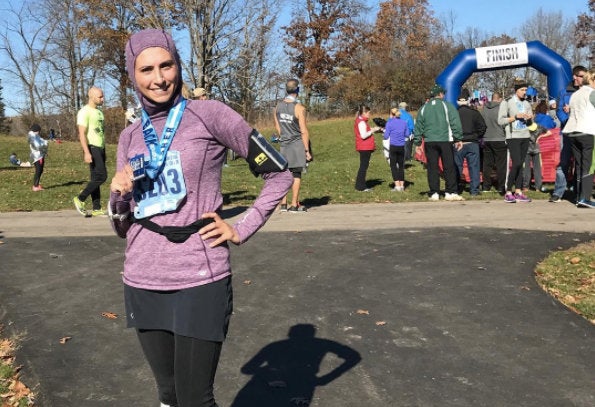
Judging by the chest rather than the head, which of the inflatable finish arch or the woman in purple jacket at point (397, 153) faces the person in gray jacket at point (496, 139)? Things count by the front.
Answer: the inflatable finish arch

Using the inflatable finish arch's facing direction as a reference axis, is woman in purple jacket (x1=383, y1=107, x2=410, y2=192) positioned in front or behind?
in front

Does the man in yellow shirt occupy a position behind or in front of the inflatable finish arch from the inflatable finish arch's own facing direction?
in front

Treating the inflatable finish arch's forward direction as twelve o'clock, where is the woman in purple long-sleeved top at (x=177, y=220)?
The woman in purple long-sleeved top is roughly at 12 o'clock from the inflatable finish arch.

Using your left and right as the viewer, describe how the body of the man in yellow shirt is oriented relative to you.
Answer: facing the viewer and to the right of the viewer

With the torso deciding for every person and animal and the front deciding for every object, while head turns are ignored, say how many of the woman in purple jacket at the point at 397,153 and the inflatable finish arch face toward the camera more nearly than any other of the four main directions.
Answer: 1

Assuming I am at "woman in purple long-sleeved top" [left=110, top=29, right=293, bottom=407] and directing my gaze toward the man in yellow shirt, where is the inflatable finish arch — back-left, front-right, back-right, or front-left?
front-right

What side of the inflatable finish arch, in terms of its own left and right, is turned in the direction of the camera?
front
